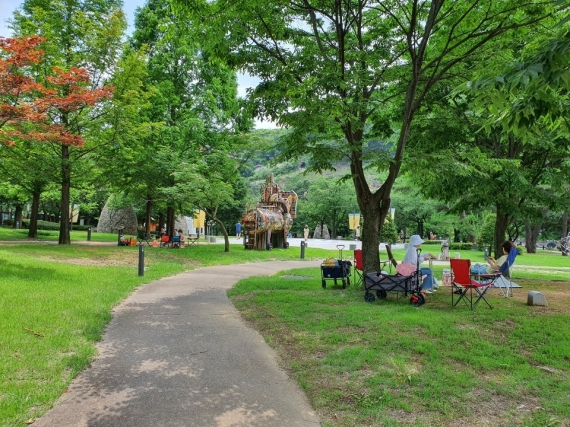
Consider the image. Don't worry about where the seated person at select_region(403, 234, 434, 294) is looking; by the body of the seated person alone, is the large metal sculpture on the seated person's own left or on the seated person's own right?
on the seated person's own left

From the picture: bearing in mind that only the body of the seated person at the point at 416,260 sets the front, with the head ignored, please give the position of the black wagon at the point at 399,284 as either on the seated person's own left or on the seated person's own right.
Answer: on the seated person's own right

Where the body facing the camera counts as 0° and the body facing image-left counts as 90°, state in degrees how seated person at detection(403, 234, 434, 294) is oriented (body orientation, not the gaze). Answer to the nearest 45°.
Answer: approximately 270°

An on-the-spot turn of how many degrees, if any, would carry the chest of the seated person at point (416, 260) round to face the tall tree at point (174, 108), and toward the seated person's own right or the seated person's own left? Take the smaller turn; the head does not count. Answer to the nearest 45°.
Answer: approximately 135° to the seated person's own left
